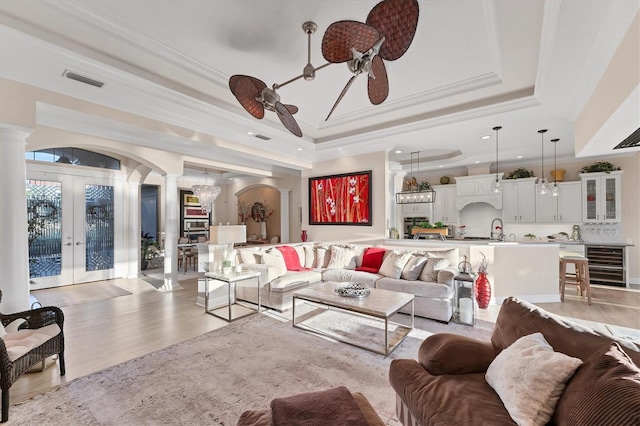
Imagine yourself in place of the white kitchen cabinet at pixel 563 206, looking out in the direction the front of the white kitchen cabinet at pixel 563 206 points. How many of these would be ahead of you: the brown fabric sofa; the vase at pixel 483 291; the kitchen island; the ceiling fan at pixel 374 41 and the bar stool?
5

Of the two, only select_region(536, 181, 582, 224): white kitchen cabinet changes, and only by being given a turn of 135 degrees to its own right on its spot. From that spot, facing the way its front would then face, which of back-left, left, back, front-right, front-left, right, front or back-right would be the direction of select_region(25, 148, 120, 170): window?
left

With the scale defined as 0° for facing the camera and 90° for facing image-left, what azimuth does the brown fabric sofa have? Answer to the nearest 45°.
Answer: approximately 45°

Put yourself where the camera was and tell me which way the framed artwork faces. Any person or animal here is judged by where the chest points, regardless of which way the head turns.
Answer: facing the viewer and to the right of the viewer

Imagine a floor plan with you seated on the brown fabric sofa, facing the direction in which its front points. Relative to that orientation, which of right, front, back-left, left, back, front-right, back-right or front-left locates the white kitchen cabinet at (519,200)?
back-right

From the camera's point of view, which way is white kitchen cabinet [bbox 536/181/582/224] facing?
toward the camera

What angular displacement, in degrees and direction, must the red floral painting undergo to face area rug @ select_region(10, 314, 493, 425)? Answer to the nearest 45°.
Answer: approximately 45° to its left

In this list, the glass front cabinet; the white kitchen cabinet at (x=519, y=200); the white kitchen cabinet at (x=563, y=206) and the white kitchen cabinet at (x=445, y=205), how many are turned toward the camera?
4

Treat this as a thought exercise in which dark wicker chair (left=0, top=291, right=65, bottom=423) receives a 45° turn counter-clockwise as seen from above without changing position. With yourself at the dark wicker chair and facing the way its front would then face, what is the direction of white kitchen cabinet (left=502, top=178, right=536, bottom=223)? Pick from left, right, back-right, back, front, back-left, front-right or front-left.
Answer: front

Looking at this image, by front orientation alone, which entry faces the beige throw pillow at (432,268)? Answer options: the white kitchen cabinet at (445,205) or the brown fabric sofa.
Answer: the white kitchen cabinet

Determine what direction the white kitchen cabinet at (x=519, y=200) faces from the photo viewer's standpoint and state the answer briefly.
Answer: facing the viewer

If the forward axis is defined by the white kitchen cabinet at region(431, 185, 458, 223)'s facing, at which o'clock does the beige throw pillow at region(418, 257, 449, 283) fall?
The beige throw pillow is roughly at 12 o'clock from the white kitchen cabinet.

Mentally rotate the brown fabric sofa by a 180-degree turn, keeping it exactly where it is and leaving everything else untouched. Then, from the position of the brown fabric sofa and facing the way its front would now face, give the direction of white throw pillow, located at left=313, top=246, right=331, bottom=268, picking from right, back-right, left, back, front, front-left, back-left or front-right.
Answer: left

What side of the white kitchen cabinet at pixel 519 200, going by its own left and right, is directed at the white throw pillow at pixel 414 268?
front

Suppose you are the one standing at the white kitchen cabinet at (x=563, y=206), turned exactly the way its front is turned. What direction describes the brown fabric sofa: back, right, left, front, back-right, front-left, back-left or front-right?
front
